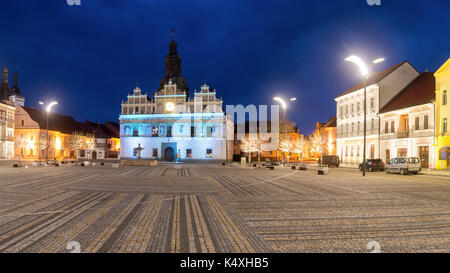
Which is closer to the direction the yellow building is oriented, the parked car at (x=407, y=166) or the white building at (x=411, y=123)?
the parked car

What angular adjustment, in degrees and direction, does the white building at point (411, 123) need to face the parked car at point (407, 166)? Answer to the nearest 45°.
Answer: approximately 45° to its left

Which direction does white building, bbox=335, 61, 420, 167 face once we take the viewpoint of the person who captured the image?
facing the viewer and to the left of the viewer

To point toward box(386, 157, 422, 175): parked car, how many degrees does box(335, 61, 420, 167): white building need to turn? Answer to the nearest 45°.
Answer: approximately 45° to its left

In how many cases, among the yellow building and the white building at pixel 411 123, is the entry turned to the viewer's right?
0

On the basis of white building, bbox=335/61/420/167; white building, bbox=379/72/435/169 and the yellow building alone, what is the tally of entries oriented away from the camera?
0
